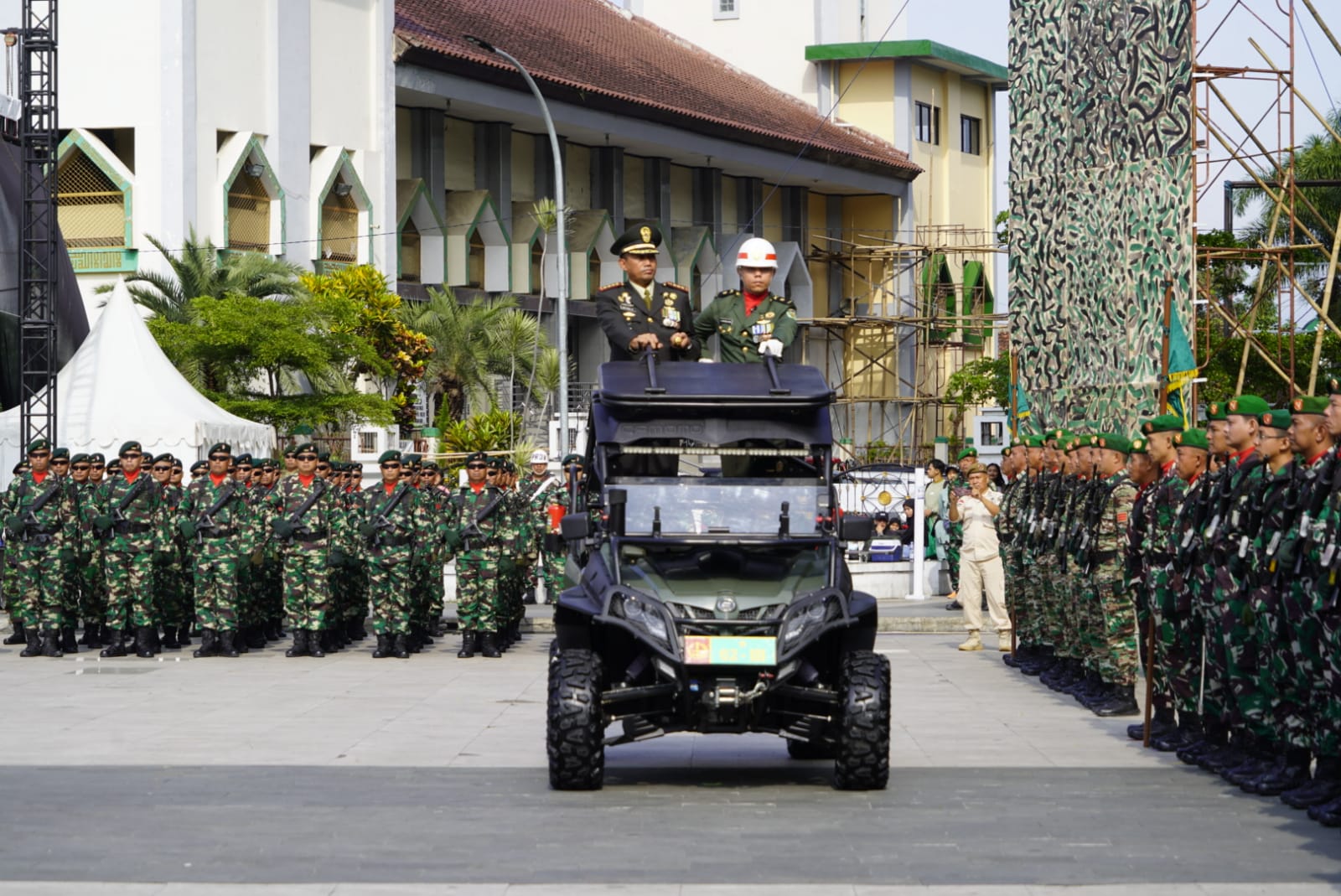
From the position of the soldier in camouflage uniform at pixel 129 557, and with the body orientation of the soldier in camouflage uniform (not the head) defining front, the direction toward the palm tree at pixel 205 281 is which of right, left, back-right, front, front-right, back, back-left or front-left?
back

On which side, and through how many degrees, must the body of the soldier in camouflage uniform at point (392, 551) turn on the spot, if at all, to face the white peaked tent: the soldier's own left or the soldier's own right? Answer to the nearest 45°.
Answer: approximately 135° to the soldier's own right

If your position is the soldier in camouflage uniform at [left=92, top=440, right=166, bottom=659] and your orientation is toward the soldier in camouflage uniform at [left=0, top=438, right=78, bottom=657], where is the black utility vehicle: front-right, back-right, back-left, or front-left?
back-left

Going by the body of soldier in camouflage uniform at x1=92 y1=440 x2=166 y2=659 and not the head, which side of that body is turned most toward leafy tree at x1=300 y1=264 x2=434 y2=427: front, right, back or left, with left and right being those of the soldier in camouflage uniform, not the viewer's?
back

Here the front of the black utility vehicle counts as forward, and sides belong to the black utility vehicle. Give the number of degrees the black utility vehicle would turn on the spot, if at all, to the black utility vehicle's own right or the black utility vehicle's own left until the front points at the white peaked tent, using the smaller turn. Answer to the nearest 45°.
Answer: approximately 135° to the black utility vehicle's own right

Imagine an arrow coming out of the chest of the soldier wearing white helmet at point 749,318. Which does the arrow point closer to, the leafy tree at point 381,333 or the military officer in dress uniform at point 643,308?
the military officer in dress uniform

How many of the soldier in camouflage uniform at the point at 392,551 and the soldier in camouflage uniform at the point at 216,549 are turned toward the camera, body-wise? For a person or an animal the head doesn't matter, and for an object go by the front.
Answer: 2

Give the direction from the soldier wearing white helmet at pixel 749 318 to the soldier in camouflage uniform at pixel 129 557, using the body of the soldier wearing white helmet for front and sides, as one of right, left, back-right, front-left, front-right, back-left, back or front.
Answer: back-right

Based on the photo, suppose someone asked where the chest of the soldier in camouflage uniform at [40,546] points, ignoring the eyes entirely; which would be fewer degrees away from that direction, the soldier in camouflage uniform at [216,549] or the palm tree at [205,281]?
the soldier in camouflage uniform

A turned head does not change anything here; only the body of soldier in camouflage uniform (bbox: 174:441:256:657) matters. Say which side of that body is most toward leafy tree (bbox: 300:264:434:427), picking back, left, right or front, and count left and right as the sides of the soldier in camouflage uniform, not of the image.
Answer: back
